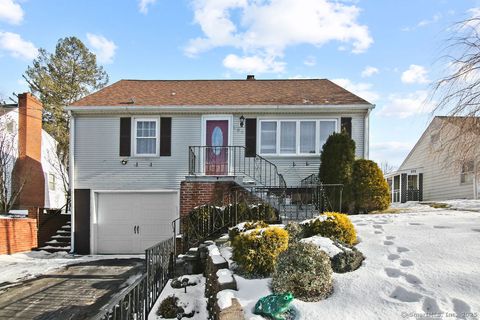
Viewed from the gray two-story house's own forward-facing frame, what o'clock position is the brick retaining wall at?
The brick retaining wall is roughly at 3 o'clock from the gray two-story house.

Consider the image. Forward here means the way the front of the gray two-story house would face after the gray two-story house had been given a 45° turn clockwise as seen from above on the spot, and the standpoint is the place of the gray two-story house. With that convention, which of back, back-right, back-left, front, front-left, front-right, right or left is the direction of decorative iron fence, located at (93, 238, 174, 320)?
front-left

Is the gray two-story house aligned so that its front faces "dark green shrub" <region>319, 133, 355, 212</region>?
no

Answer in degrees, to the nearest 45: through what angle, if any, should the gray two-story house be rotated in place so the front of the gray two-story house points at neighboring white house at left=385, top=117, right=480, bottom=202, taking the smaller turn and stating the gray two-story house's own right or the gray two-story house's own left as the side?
approximately 135° to the gray two-story house's own left

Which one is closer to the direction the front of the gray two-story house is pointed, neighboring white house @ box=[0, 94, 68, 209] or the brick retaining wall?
the brick retaining wall

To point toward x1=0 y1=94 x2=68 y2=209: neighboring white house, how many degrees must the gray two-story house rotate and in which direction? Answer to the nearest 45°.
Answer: approximately 135° to its right

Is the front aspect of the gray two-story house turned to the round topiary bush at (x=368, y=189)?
no

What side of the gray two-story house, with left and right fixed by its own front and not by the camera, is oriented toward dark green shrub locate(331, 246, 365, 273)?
front

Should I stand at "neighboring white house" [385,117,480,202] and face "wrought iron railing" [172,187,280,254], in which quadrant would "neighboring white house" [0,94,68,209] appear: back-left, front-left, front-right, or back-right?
front-right

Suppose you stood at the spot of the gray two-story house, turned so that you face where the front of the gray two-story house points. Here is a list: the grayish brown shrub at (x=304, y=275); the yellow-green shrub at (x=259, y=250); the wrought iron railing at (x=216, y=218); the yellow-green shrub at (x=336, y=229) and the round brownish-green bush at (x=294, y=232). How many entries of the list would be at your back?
0

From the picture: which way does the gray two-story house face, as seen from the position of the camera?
facing the viewer

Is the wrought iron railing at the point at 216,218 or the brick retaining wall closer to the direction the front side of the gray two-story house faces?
the wrought iron railing

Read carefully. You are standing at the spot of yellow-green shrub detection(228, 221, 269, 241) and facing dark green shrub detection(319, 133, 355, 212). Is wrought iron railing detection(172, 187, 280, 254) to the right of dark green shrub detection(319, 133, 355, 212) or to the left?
left

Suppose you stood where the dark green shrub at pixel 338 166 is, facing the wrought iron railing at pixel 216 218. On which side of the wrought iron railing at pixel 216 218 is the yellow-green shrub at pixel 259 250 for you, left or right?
left

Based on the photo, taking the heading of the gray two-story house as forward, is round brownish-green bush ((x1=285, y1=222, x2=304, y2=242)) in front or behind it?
in front
